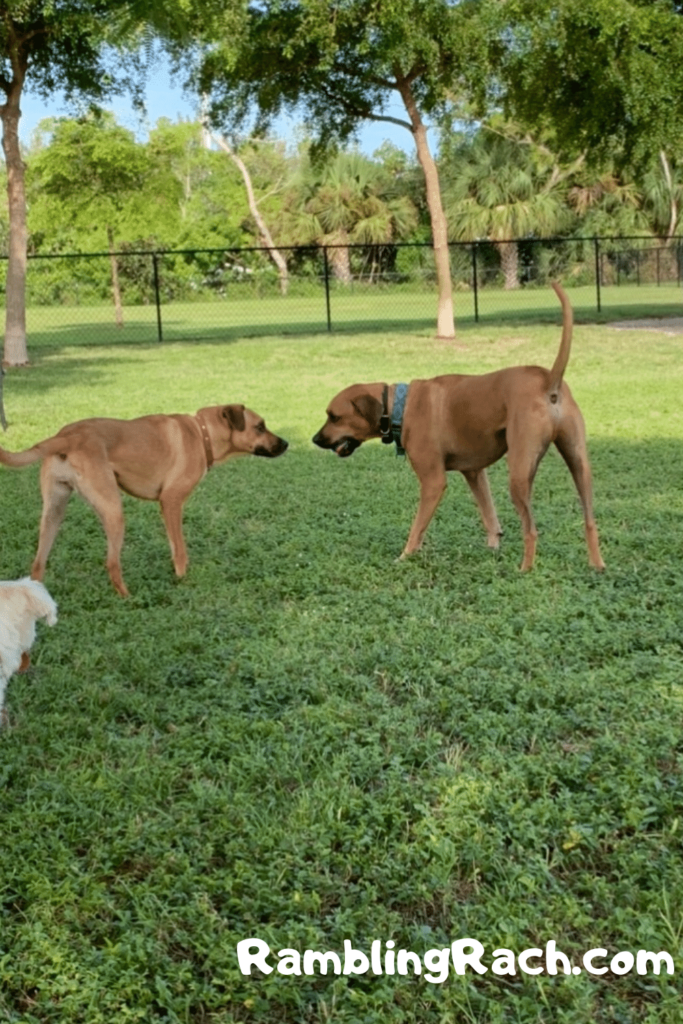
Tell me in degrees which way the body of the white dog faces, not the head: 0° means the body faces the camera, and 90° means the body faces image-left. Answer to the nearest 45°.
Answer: approximately 90°

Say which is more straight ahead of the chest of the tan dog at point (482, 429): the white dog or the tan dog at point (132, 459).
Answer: the tan dog

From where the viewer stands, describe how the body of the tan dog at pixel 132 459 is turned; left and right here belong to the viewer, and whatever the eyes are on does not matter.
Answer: facing away from the viewer and to the right of the viewer

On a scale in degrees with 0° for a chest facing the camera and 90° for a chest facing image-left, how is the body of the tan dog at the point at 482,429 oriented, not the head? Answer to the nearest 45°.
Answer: approximately 135°

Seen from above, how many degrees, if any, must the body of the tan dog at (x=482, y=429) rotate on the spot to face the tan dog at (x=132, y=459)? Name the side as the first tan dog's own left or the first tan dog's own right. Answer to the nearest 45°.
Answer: approximately 45° to the first tan dog's own left

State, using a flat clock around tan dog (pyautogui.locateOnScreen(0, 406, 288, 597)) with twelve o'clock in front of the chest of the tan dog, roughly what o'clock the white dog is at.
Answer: The white dog is roughly at 5 o'clock from the tan dog.

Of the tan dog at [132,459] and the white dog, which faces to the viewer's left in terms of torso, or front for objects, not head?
the white dog

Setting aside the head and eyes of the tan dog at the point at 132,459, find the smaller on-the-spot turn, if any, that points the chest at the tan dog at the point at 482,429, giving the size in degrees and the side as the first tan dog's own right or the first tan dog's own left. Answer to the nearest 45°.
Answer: approximately 45° to the first tan dog's own right
